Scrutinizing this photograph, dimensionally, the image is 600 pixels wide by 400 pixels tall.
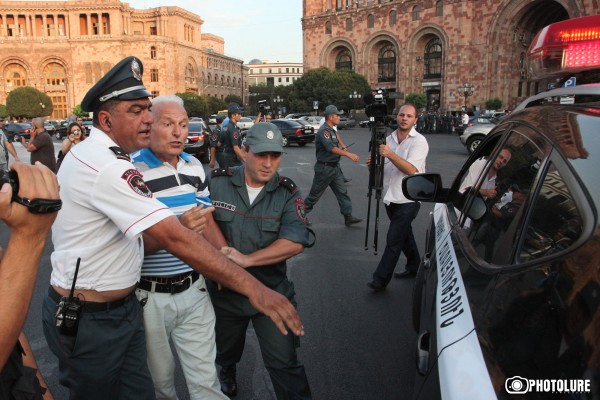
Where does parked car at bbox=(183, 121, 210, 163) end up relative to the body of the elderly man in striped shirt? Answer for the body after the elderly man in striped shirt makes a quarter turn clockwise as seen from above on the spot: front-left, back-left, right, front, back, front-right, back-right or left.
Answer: back-right

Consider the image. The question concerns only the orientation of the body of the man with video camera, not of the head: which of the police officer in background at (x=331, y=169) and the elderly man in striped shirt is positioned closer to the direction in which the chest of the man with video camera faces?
the elderly man in striped shirt

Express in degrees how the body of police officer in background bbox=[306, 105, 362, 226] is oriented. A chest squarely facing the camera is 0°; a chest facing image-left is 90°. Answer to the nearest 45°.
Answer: approximately 270°

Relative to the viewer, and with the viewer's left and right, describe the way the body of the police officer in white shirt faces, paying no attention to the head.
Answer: facing to the right of the viewer

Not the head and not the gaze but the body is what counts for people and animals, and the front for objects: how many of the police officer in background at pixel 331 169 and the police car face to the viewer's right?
1

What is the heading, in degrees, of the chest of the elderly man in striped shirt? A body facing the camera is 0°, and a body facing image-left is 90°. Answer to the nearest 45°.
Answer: approximately 315°

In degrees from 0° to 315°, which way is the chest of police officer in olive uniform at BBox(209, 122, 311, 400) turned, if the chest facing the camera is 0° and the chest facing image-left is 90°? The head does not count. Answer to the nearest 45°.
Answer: approximately 0°

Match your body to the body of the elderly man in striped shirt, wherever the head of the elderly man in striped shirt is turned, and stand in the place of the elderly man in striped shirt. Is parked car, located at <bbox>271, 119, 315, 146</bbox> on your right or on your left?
on your left

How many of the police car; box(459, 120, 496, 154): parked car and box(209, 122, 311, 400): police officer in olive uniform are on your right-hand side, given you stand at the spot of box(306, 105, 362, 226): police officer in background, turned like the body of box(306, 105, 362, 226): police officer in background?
2

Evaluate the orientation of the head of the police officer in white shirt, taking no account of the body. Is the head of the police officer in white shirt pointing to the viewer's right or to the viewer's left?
to the viewer's right

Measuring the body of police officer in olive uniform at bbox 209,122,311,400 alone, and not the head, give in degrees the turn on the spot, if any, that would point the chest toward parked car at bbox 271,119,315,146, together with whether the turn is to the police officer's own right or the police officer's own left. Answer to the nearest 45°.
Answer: approximately 180°
